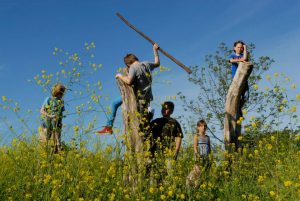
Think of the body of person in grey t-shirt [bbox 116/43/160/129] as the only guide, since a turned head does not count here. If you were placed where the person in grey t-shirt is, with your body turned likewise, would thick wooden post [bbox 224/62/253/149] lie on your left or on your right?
on your right

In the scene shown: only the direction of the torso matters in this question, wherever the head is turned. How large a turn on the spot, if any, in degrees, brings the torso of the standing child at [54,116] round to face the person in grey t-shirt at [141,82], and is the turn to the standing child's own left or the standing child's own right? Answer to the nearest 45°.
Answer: approximately 45° to the standing child's own left
